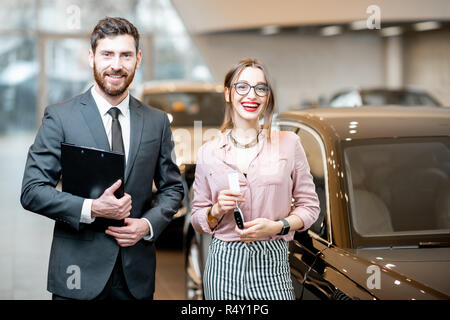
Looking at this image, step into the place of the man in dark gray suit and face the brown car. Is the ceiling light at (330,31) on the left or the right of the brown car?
left

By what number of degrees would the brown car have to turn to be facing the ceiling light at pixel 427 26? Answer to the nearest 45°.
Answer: approximately 135° to its left

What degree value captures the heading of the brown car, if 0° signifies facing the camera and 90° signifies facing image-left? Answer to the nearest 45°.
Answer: approximately 315°

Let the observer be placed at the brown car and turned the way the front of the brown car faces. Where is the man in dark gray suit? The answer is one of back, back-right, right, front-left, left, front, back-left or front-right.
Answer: right

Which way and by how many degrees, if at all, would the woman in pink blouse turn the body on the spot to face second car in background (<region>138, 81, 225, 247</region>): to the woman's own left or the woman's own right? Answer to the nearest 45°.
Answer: approximately 180°

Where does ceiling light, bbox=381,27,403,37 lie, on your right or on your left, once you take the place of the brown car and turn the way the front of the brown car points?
on your left

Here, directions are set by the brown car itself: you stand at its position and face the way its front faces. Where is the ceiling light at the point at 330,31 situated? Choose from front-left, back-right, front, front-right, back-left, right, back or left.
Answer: back-left

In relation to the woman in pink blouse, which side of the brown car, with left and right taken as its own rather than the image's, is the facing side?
right

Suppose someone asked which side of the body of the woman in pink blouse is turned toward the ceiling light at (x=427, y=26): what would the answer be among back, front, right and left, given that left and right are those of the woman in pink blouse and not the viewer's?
back

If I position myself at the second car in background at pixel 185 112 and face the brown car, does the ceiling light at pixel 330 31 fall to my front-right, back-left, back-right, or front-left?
back-left

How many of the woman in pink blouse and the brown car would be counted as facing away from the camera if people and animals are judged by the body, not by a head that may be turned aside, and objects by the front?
0

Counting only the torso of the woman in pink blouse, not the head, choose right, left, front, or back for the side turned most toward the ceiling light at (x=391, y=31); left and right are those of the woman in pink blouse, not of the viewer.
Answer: back

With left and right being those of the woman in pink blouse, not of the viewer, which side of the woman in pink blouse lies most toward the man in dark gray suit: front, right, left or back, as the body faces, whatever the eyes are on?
right
